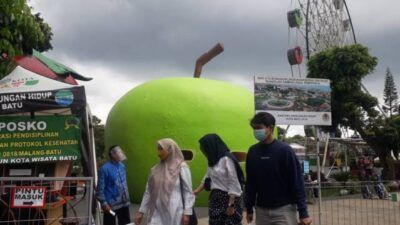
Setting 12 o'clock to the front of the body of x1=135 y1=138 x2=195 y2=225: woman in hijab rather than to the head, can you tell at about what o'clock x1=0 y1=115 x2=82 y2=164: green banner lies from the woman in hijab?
The green banner is roughly at 3 o'clock from the woman in hijab.

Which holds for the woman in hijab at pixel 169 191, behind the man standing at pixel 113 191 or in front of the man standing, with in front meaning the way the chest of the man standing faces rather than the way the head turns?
in front

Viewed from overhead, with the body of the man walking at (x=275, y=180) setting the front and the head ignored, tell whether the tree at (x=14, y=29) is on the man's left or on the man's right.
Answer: on the man's right

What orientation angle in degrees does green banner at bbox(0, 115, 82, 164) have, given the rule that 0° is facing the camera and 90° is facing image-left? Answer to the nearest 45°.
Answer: approximately 0°

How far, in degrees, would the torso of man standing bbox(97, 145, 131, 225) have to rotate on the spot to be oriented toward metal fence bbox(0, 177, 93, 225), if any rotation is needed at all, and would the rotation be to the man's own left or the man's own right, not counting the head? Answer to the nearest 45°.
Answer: approximately 90° to the man's own right

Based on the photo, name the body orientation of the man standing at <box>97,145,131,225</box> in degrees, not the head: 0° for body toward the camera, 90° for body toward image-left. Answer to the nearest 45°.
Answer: approximately 315°

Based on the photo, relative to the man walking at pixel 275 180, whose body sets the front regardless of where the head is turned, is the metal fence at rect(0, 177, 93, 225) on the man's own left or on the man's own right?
on the man's own right

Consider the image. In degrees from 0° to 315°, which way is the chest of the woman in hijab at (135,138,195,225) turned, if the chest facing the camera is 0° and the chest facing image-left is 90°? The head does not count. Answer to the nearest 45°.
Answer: approximately 45°

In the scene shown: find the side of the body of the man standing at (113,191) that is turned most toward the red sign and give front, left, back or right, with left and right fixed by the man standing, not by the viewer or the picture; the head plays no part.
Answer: right

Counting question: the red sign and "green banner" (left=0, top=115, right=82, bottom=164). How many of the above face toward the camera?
2
